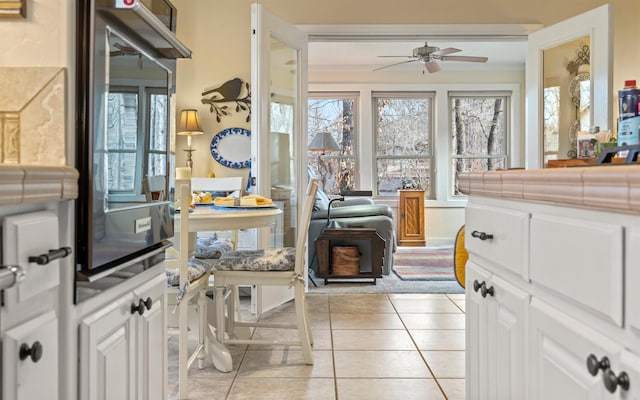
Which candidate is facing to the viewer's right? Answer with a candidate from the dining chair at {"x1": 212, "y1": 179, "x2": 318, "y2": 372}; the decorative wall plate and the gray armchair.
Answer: the gray armchair

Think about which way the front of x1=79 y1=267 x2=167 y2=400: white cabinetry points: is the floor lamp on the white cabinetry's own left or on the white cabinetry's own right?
on the white cabinetry's own left

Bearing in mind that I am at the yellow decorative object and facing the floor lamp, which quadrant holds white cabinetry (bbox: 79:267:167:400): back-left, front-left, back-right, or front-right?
back-left

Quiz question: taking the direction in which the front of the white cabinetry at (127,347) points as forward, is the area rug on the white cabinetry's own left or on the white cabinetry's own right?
on the white cabinetry's own left

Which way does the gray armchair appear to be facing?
to the viewer's right

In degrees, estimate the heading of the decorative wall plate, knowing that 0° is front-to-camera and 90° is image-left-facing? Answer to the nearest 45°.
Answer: approximately 0°

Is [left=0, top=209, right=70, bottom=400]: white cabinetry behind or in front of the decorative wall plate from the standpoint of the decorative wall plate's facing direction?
in front

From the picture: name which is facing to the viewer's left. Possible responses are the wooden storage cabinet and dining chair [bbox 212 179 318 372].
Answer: the dining chair

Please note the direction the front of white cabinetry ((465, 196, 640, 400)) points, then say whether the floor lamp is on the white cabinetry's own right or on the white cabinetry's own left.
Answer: on the white cabinetry's own right
